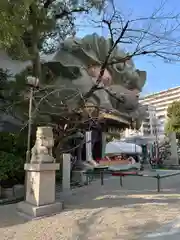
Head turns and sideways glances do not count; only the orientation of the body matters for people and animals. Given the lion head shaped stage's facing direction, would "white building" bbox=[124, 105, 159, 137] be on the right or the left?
on its left

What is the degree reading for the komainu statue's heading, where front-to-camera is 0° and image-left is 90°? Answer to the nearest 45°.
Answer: approximately 315°

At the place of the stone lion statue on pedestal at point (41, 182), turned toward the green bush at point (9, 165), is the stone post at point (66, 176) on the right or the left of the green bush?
right

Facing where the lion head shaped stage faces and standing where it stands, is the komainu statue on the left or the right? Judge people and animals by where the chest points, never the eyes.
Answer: on its right

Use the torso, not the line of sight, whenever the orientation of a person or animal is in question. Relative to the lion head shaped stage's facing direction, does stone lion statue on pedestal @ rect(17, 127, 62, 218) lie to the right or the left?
on its right

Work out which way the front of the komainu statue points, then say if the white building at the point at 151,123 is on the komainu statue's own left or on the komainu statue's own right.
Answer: on the komainu statue's own left

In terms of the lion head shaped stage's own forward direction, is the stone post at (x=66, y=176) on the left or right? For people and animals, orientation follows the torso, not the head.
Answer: on its right

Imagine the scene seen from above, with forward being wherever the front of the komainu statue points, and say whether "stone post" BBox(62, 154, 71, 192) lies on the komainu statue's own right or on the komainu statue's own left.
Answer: on the komainu statue's own left

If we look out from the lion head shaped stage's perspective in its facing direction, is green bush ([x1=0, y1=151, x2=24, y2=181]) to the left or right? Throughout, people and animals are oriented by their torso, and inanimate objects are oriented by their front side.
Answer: on its right

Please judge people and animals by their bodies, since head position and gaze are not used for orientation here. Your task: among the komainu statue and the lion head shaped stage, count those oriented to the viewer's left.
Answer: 0

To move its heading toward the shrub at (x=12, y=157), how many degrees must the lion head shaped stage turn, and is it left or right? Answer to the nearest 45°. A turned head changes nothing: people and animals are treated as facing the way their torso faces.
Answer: approximately 90° to its right
